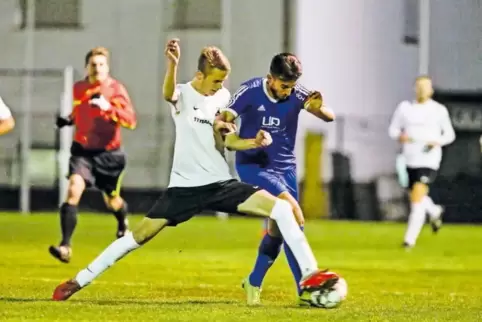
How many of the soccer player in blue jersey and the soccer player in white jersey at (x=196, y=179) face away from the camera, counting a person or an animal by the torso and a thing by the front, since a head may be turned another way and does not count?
0

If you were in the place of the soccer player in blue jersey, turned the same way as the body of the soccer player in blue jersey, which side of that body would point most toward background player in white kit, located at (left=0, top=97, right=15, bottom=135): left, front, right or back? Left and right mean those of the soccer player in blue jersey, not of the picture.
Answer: right

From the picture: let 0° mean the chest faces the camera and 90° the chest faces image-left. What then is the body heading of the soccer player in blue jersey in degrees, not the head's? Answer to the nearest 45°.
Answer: approximately 0°

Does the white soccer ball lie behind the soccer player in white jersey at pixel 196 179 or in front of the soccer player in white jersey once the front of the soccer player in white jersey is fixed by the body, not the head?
in front

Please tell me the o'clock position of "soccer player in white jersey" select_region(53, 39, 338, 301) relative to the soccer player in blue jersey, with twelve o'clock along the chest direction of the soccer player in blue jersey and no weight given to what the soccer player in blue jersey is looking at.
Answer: The soccer player in white jersey is roughly at 2 o'clock from the soccer player in blue jersey.

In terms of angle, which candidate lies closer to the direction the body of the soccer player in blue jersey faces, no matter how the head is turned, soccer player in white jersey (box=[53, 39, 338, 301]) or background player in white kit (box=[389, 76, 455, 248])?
the soccer player in white jersey
